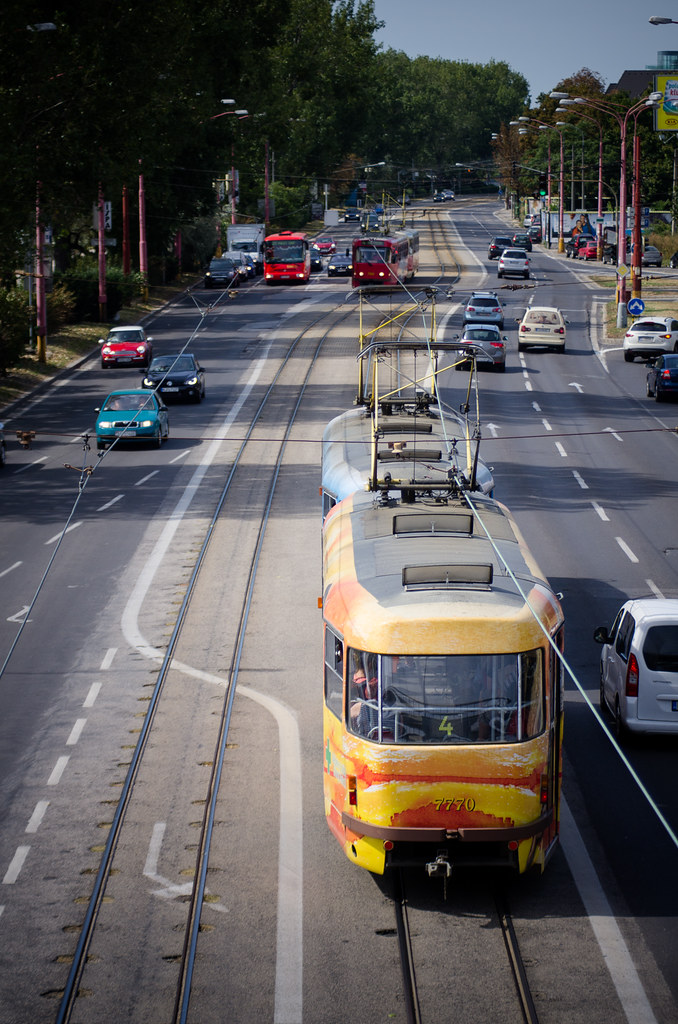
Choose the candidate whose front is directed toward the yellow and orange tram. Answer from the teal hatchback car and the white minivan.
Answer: the teal hatchback car

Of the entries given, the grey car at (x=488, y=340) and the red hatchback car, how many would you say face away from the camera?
1

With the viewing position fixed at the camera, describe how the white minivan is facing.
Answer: facing away from the viewer

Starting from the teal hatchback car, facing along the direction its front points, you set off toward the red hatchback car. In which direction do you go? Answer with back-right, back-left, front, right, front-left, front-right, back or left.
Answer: back

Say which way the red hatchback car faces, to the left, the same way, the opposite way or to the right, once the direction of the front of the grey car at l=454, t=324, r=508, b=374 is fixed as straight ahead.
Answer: the opposite way

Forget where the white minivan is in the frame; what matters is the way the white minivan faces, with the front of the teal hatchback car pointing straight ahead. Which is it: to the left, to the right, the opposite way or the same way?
the opposite way

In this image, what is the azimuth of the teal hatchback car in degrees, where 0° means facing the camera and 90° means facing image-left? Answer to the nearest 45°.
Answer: approximately 0°

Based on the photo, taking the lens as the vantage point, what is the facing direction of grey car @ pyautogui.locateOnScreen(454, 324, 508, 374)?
facing away from the viewer

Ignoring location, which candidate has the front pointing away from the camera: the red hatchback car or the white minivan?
the white minivan

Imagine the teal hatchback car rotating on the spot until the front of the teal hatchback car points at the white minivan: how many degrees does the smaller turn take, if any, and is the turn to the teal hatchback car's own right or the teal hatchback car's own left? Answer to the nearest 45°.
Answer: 0° — it already faces it

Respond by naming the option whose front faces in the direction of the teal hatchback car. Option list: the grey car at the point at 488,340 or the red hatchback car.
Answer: the red hatchback car

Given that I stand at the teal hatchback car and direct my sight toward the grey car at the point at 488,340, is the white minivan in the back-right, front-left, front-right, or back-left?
back-right

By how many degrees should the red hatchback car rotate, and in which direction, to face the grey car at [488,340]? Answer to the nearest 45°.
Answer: approximately 90° to its left
